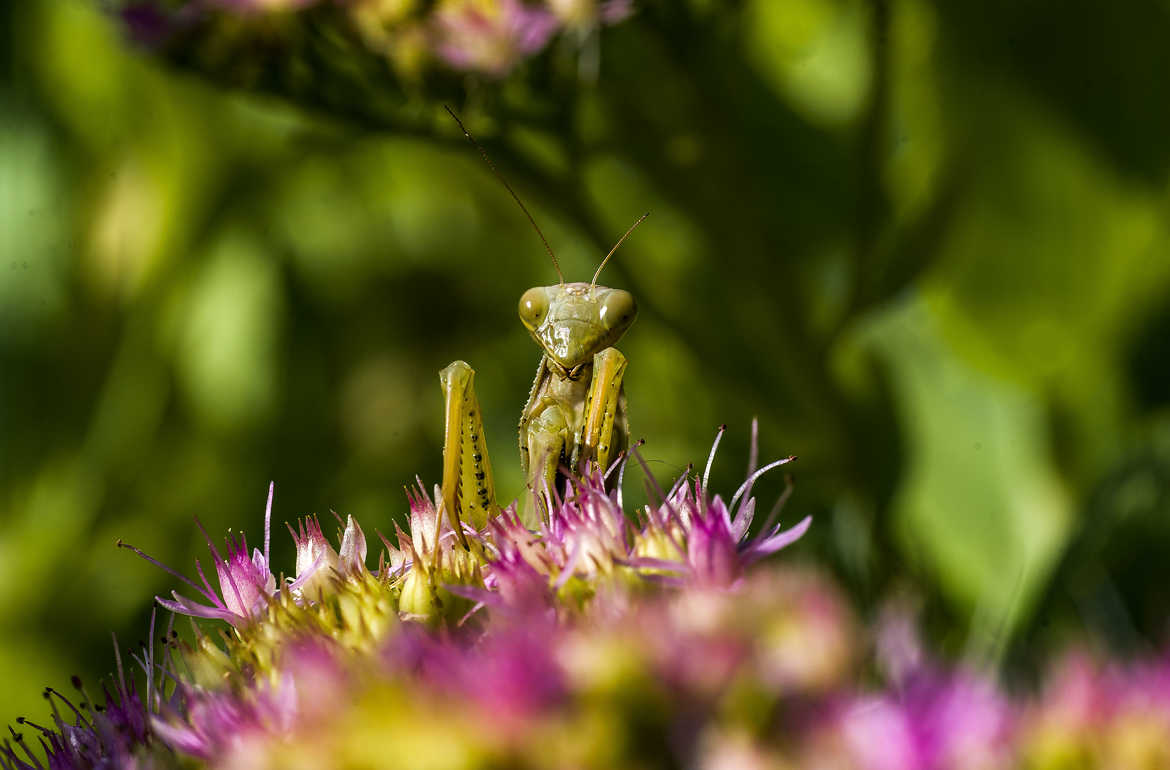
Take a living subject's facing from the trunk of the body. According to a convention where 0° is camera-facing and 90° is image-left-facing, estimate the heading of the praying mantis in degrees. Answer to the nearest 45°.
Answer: approximately 0°
